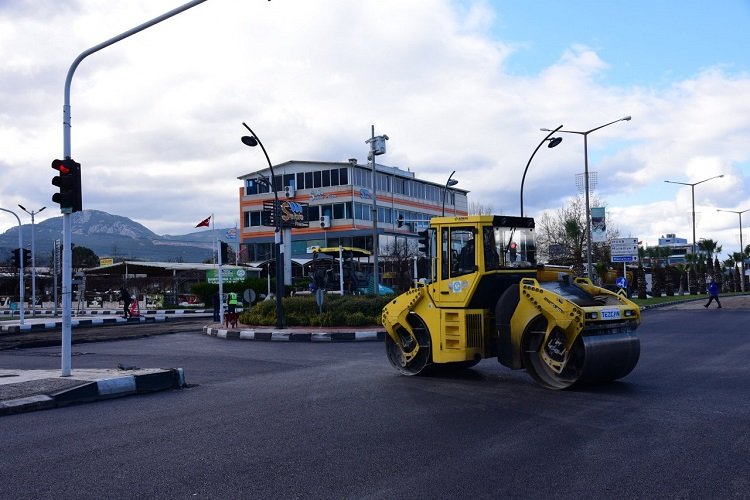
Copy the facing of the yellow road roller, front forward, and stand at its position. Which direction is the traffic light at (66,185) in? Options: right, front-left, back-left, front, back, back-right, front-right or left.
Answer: back-right

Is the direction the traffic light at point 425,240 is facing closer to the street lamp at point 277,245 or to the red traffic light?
the red traffic light

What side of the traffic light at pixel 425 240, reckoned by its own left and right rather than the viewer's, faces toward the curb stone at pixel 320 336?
right

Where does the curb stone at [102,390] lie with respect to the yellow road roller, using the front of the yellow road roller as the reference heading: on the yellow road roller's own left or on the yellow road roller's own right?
on the yellow road roller's own right

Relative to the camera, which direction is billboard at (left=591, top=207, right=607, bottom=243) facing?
toward the camera

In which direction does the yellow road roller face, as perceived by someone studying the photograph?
facing the viewer and to the right of the viewer

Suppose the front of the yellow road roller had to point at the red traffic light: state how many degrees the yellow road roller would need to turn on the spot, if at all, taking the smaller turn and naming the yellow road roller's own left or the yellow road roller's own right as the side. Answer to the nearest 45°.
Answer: approximately 135° to the yellow road roller's own right

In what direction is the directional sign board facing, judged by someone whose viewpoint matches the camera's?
facing the viewer
